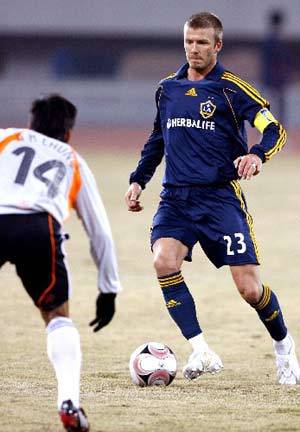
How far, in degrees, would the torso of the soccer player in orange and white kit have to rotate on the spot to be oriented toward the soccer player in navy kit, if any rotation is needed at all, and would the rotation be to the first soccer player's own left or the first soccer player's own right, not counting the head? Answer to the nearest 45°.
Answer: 0° — they already face them

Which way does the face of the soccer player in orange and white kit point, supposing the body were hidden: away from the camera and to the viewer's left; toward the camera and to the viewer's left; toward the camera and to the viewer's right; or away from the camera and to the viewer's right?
away from the camera and to the viewer's right

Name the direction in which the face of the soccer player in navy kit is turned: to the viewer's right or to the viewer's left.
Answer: to the viewer's left

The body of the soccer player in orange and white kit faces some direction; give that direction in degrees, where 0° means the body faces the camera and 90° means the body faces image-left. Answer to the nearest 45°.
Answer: approximately 225°
